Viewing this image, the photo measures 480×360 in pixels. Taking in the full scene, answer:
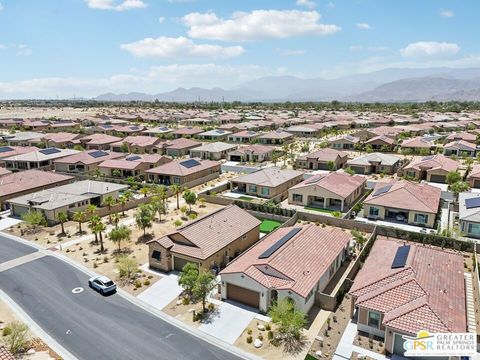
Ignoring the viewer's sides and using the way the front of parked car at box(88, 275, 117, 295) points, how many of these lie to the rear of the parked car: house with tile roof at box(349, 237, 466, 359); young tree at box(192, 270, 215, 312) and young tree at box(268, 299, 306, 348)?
3

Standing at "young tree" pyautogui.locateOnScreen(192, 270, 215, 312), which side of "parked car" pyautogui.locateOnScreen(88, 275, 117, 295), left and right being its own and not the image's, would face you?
back

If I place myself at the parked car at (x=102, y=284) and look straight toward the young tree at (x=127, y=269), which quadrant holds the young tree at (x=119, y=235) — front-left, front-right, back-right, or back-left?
front-left

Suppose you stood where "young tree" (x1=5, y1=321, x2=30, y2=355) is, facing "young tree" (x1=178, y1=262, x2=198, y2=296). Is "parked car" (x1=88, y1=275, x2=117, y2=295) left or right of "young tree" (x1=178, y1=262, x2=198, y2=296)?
left

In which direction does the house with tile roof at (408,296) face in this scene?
toward the camera

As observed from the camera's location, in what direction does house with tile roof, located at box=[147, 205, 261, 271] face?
facing the viewer and to the left of the viewer

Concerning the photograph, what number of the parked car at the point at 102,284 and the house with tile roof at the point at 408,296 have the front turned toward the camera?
1

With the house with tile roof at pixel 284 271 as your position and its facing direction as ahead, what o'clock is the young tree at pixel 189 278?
The young tree is roughly at 1 o'clock from the house with tile roof.

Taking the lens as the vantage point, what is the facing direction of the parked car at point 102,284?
facing away from the viewer and to the left of the viewer

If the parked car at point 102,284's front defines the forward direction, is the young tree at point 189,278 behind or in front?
behind

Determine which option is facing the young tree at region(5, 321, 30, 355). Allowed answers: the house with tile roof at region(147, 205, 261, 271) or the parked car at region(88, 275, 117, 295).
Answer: the house with tile roof

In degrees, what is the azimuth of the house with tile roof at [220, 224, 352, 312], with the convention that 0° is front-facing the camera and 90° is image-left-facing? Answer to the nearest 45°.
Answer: approximately 45°

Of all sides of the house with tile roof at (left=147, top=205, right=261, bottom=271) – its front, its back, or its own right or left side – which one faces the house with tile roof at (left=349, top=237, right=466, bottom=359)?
left

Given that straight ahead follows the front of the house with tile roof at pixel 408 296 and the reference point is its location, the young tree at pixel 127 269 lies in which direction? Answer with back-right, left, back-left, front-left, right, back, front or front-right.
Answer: right

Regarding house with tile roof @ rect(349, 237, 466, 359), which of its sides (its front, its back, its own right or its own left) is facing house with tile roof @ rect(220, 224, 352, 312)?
right

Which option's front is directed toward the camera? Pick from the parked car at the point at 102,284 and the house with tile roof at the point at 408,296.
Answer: the house with tile roof
